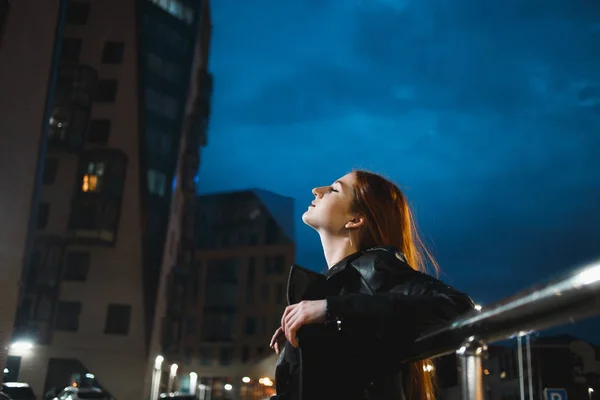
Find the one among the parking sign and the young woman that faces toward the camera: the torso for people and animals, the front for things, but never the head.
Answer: the parking sign

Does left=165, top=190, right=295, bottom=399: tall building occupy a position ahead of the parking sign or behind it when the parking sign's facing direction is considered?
behind

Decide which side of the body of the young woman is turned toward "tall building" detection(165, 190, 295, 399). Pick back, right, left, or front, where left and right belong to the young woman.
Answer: right

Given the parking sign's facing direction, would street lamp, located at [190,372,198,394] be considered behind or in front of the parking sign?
behind

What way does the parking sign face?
toward the camera

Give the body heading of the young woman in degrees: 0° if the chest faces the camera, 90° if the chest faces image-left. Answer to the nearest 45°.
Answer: approximately 90°

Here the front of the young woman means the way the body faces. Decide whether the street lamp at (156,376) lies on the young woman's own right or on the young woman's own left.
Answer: on the young woman's own right

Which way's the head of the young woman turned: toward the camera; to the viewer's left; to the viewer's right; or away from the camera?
to the viewer's left

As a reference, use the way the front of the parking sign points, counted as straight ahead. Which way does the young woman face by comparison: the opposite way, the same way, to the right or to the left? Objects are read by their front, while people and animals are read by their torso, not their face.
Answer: to the right

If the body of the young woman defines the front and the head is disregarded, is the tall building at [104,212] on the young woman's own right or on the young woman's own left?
on the young woman's own right

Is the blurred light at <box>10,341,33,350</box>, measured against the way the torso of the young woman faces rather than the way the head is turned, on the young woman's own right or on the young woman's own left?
on the young woman's own right

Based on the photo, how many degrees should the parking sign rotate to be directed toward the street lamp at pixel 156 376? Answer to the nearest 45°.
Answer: approximately 135° to its right

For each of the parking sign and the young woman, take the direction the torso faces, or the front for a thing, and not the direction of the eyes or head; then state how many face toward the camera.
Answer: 1
